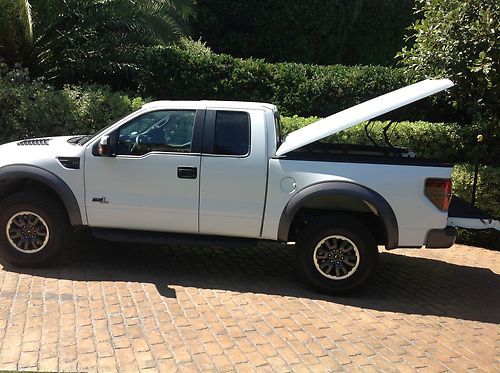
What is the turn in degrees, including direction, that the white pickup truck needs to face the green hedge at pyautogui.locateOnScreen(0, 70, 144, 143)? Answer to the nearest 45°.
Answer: approximately 45° to its right

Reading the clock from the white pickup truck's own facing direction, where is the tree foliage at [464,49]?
The tree foliage is roughly at 5 o'clock from the white pickup truck.

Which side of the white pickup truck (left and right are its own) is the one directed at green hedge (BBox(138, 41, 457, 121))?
right

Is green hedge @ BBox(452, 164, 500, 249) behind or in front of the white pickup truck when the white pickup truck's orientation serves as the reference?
behind

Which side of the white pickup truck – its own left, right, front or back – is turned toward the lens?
left
